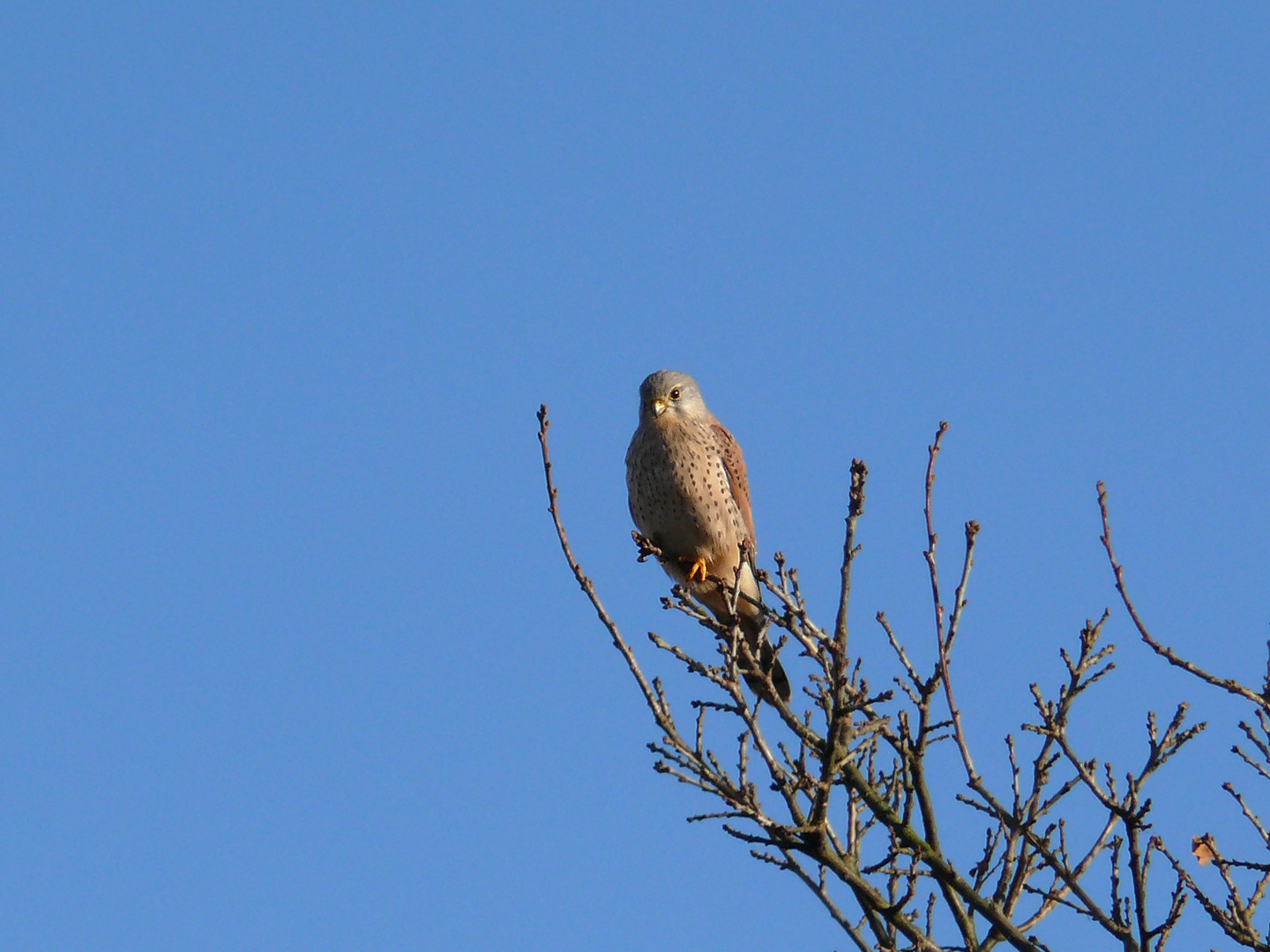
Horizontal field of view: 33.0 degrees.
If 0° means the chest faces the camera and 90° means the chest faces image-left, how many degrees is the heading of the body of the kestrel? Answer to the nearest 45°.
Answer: approximately 45°
